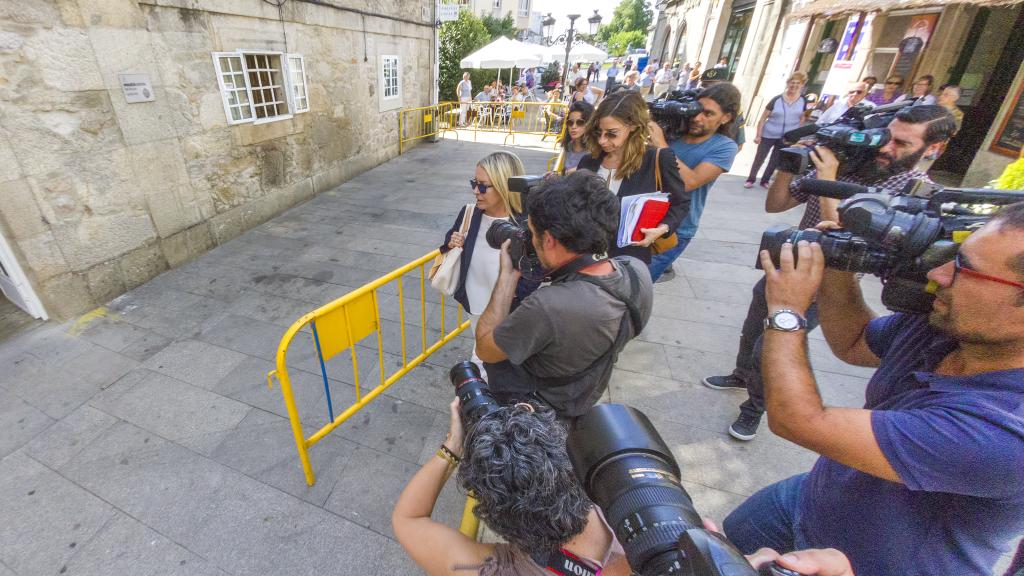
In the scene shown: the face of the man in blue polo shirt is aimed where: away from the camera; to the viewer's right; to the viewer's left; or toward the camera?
to the viewer's left

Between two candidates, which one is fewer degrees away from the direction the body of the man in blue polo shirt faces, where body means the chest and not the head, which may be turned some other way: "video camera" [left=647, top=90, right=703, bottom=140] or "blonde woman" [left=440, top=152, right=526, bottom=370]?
the blonde woman

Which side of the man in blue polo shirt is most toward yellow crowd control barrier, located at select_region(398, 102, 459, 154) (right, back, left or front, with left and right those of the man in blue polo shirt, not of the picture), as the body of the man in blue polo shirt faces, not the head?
front

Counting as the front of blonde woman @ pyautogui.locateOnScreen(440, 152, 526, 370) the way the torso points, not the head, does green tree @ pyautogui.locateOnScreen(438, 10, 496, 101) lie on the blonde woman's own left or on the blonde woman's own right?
on the blonde woman's own right

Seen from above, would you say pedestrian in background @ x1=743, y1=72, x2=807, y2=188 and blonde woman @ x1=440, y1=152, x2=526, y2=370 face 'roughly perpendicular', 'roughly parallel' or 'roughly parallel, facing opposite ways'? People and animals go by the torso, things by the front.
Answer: roughly parallel

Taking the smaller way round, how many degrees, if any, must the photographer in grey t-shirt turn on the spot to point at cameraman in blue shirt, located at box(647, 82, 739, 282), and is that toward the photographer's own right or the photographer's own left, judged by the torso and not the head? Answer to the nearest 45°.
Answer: approximately 45° to the photographer's own right

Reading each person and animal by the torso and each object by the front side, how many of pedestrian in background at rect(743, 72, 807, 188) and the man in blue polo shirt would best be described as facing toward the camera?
1

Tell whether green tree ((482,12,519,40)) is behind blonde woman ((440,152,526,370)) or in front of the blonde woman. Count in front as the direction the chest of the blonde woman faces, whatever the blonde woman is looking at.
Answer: behind

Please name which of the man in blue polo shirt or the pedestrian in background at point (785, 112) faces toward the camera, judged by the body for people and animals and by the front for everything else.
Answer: the pedestrian in background

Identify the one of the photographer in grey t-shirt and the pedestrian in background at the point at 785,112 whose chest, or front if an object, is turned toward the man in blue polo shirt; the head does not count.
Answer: the pedestrian in background

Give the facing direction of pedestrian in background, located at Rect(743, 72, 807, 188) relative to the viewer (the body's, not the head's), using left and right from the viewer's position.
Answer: facing the viewer

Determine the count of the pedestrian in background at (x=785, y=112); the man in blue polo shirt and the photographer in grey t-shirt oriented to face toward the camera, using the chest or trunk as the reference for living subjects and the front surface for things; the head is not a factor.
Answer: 1

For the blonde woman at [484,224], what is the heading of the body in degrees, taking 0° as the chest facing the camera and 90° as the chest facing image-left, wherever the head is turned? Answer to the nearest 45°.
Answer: approximately 45°

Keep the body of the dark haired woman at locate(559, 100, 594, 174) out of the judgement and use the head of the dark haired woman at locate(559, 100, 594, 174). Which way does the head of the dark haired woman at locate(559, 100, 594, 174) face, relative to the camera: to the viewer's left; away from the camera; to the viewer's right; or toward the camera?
toward the camera

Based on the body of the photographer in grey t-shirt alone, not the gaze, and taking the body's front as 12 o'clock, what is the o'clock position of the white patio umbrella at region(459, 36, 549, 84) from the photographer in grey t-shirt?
The white patio umbrella is roughly at 1 o'clock from the photographer in grey t-shirt.

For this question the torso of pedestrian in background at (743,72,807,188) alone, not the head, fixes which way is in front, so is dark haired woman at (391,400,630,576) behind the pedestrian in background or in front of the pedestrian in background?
in front

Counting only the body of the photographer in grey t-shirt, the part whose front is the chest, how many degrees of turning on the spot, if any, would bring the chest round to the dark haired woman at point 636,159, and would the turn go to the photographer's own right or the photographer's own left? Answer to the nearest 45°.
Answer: approximately 45° to the photographer's own right

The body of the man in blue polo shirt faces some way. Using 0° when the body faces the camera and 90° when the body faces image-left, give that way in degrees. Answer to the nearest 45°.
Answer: approximately 90°

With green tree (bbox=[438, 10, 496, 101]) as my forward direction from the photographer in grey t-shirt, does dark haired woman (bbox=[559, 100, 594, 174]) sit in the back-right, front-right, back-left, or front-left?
front-right
